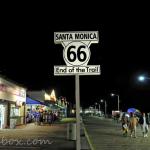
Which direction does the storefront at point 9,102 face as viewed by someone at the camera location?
facing the viewer and to the right of the viewer

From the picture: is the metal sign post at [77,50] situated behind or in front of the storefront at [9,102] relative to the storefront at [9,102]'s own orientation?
in front

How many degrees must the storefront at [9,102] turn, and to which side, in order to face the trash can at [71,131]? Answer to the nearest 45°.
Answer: approximately 45° to its right

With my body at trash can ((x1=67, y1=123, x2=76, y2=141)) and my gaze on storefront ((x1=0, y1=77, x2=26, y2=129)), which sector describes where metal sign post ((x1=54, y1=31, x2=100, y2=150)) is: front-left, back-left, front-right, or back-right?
back-left

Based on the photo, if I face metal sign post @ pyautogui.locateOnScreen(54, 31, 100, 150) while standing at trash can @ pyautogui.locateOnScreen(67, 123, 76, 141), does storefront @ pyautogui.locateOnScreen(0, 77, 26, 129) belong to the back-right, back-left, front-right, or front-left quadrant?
back-right
